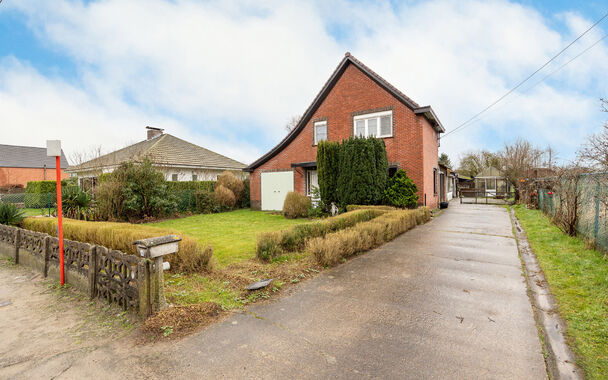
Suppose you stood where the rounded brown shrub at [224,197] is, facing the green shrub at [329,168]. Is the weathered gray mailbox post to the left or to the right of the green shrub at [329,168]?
right

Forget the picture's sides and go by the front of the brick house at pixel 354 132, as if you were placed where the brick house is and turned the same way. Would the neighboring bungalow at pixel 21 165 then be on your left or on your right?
on your right

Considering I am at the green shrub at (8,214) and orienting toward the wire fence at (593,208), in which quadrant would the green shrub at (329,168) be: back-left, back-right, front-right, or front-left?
front-left

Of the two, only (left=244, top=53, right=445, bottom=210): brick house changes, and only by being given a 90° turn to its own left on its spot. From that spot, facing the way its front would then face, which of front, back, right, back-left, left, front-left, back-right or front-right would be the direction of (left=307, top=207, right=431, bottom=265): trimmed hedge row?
right

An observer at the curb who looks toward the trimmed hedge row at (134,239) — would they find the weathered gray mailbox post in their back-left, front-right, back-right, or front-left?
front-left

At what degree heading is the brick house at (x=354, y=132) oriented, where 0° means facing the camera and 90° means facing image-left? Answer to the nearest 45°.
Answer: approximately 0°

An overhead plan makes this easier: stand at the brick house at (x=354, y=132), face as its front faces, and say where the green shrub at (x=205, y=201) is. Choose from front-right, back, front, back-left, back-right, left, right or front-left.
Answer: right

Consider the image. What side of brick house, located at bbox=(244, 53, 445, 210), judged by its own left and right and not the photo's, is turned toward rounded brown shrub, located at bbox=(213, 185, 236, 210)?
right

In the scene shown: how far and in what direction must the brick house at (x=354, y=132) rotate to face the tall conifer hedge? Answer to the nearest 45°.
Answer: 0° — it already faces it

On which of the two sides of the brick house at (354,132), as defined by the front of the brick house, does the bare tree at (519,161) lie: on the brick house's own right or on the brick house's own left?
on the brick house's own left

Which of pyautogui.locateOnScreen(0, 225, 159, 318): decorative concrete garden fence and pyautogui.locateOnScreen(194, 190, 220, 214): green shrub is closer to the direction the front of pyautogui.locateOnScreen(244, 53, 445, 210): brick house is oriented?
the decorative concrete garden fence

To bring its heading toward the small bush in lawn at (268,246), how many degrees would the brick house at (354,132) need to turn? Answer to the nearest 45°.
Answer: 0° — it already faces it

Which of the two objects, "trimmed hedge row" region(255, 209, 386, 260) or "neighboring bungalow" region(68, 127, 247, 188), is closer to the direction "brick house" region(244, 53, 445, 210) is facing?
the trimmed hedge row

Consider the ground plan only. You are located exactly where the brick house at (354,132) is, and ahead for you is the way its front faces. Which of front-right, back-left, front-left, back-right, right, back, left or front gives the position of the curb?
front

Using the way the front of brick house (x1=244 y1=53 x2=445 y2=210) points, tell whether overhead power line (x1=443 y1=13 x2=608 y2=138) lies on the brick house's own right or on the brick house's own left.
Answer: on the brick house's own left

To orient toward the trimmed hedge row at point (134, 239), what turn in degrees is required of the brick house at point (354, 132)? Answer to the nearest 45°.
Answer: approximately 45° to its right
